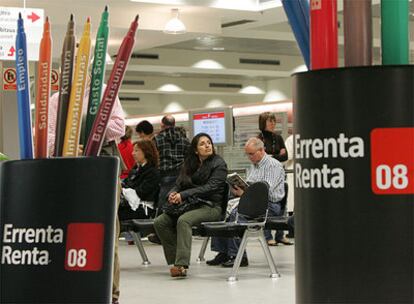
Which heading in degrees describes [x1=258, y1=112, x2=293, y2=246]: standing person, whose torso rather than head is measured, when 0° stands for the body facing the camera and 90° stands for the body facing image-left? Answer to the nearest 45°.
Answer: approximately 315°

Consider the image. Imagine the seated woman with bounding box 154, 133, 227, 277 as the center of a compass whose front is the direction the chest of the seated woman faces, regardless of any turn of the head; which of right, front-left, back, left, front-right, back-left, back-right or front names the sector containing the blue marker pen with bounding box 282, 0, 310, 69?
front-left

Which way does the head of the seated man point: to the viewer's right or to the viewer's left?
to the viewer's left

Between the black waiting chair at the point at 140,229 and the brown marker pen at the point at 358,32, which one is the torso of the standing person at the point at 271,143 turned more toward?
the brown marker pen

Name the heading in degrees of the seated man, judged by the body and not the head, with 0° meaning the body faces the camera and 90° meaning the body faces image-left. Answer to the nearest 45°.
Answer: approximately 90°

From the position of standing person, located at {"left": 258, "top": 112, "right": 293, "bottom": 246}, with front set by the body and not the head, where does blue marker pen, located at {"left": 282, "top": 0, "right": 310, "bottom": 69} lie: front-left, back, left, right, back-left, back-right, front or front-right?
front-right

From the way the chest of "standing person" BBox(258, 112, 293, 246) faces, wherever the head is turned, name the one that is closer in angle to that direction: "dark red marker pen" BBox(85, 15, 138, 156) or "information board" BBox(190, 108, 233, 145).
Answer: the dark red marker pen
